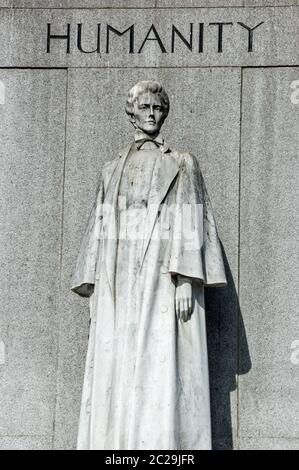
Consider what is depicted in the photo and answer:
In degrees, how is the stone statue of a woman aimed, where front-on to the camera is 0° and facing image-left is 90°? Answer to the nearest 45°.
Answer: approximately 0°
